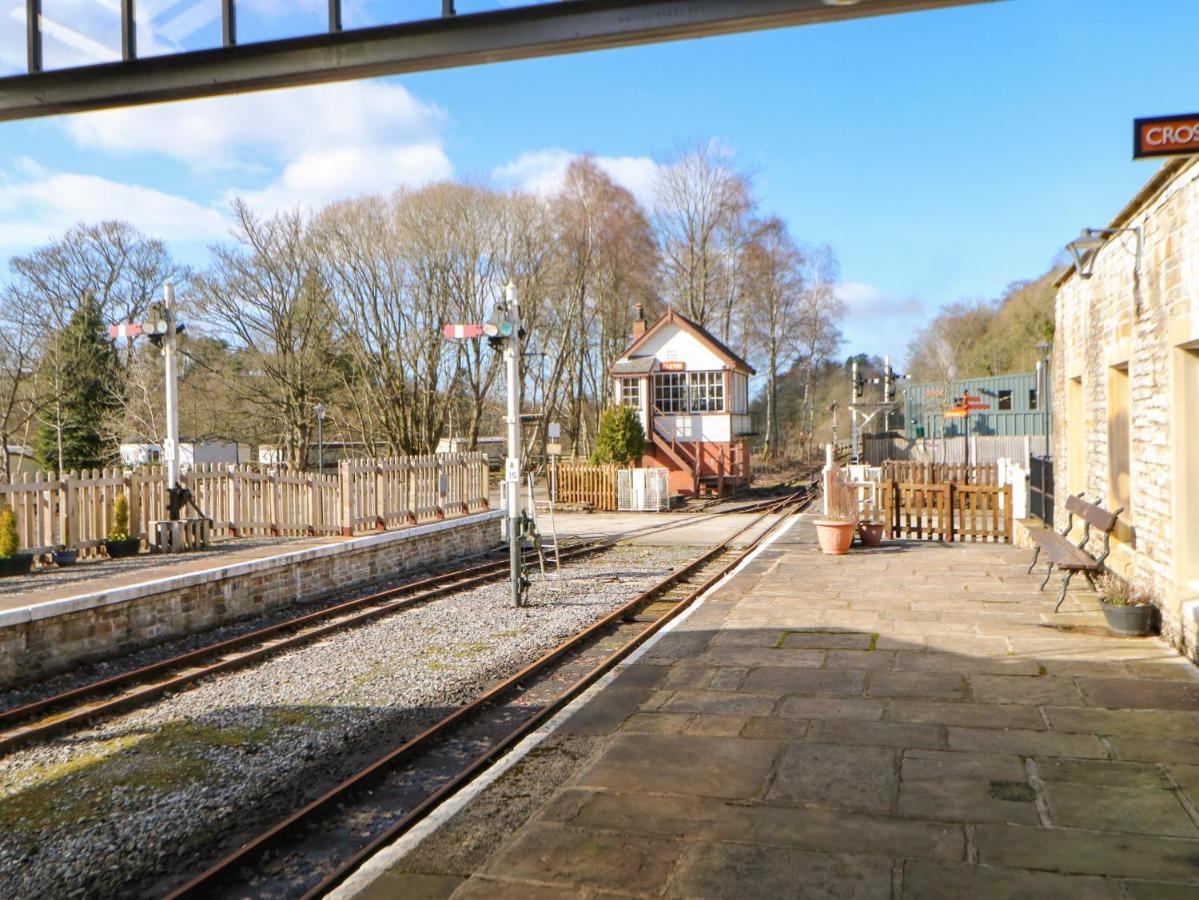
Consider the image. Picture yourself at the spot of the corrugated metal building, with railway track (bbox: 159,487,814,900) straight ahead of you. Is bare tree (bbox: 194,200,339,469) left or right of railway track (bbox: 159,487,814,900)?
right

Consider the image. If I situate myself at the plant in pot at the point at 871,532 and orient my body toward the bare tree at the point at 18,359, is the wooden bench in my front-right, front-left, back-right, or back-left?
back-left

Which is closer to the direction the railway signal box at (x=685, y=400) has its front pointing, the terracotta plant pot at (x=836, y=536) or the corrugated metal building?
the terracotta plant pot

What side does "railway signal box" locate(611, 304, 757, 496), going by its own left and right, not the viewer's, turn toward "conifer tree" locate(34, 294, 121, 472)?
right

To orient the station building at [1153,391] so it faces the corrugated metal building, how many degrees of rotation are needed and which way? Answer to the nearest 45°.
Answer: approximately 90° to its right

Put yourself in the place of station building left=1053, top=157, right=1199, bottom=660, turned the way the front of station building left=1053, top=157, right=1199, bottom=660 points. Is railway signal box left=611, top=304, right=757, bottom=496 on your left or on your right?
on your right

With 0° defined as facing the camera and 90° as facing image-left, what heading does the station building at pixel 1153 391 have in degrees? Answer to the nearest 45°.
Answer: approximately 90°

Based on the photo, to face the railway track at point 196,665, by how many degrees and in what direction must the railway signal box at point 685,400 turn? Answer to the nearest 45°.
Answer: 0° — it already faces it

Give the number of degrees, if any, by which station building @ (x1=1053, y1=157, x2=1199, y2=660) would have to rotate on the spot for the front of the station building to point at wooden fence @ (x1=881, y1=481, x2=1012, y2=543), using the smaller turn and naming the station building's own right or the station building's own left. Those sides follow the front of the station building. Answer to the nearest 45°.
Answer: approximately 90° to the station building's own right

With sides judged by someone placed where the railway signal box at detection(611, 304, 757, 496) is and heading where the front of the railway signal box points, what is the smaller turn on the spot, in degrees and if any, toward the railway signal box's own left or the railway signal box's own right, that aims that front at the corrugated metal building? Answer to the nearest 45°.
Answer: approximately 90° to the railway signal box's own left
